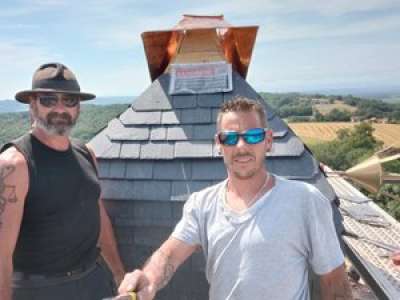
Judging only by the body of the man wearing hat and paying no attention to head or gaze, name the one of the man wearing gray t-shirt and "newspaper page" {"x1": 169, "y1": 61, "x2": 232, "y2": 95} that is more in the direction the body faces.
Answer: the man wearing gray t-shirt

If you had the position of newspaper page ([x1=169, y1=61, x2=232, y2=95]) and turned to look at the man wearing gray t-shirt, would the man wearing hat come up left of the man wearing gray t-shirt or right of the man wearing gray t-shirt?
right

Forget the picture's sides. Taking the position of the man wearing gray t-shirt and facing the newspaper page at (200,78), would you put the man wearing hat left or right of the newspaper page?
left

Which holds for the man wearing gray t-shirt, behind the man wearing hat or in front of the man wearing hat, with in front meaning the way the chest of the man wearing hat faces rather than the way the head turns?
in front

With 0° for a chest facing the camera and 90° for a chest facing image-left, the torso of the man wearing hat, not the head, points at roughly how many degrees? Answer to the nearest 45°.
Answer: approximately 315°

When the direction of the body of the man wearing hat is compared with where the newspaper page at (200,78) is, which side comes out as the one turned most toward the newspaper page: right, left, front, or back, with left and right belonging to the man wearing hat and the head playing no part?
left
